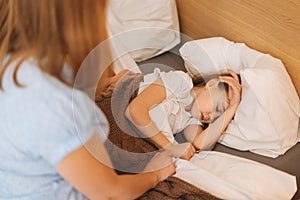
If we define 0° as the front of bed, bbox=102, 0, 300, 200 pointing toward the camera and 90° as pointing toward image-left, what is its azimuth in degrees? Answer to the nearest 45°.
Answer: approximately 45°
